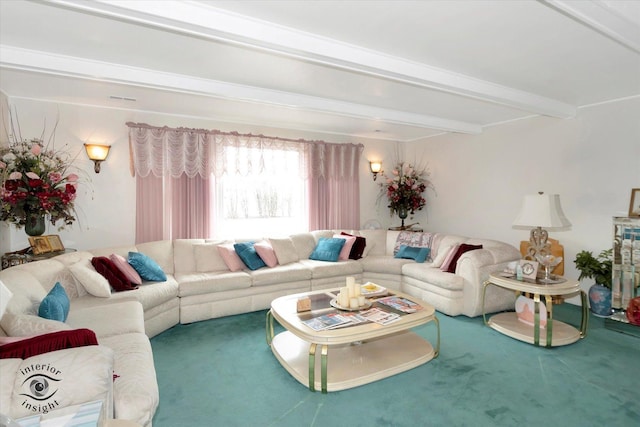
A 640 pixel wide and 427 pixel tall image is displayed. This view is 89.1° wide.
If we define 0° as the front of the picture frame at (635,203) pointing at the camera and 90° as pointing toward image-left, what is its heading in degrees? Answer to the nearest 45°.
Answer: approximately 45°

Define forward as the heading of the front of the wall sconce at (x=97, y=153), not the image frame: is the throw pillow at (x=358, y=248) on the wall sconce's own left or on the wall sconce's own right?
on the wall sconce's own left

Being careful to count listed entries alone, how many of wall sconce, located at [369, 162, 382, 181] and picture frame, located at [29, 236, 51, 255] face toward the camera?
2

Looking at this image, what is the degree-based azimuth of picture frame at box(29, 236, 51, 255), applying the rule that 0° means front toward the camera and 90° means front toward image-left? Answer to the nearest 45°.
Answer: approximately 0°

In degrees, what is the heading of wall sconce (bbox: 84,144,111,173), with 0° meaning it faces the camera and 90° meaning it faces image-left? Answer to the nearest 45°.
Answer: approximately 0°

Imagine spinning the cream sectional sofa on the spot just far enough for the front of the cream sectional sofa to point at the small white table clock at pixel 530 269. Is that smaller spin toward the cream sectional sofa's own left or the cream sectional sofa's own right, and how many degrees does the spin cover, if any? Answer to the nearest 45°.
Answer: approximately 45° to the cream sectional sofa's own left
